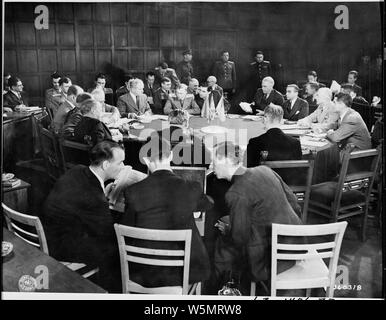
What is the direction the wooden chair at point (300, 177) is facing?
away from the camera

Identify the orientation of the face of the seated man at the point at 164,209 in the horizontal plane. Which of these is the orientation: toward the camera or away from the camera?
away from the camera

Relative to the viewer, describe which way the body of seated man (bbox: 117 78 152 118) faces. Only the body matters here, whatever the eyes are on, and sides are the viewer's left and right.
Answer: facing the viewer and to the right of the viewer

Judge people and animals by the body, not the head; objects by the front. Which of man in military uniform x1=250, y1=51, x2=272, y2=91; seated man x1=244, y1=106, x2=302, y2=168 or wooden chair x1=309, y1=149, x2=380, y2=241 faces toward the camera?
the man in military uniform

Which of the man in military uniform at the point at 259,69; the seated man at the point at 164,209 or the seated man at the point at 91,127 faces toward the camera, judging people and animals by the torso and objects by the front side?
the man in military uniform

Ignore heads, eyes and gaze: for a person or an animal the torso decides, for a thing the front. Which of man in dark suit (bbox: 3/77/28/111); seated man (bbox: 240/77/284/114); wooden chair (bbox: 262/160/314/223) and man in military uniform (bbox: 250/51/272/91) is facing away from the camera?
the wooden chair

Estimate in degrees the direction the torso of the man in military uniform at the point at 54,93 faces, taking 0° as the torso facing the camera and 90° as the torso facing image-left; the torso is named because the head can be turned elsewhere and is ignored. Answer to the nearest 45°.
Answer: approximately 315°

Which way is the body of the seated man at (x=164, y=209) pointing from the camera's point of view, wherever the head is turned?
away from the camera

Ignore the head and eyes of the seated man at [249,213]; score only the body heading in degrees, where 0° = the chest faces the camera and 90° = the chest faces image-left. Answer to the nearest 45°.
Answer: approximately 135°

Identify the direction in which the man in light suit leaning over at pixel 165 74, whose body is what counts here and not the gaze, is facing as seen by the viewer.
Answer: toward the camera

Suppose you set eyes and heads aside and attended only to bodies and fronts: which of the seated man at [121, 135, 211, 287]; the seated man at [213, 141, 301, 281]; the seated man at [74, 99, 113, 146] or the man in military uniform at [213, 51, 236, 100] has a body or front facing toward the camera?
the man in military uniform

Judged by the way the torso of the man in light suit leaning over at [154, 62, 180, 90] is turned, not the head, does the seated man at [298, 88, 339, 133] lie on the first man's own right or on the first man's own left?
on the first man's own left

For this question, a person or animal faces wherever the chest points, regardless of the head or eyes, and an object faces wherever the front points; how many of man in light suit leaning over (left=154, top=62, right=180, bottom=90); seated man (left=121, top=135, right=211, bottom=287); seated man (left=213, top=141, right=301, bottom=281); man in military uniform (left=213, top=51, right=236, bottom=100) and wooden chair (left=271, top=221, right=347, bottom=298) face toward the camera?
2

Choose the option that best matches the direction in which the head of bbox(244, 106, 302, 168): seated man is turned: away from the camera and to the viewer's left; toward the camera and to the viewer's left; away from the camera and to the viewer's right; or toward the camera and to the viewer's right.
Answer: away from the camera and to the viewer's left

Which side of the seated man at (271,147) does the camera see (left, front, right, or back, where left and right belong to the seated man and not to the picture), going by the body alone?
back

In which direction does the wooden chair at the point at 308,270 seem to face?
away from the camera

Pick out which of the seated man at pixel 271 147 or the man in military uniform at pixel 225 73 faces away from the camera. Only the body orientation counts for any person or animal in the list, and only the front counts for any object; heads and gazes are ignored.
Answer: the seated man
